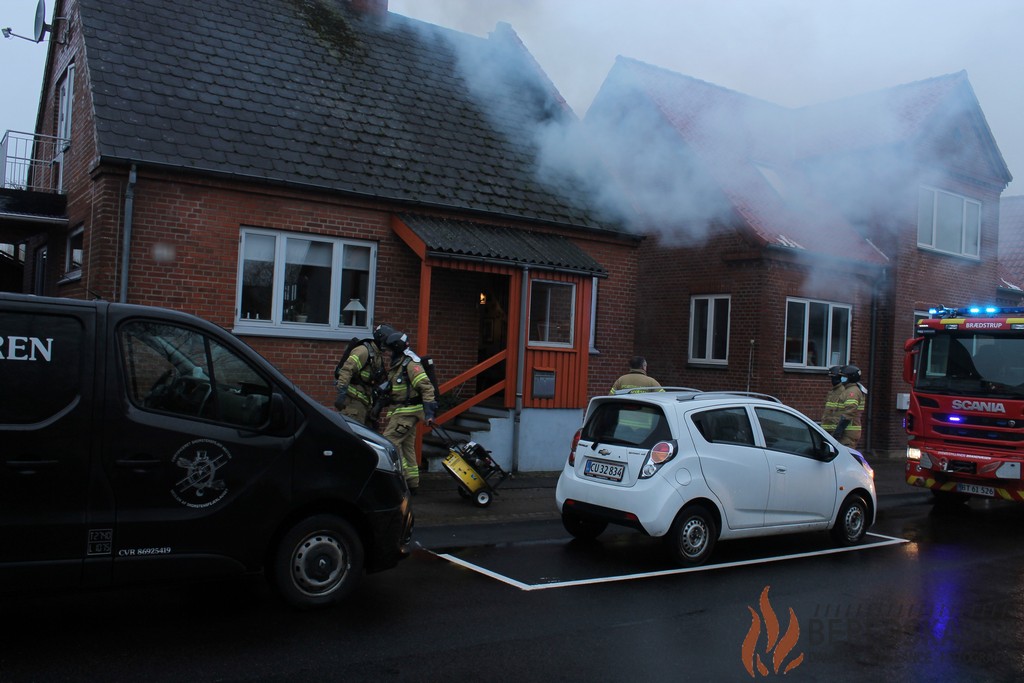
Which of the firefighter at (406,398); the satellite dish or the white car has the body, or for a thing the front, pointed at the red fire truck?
the white car

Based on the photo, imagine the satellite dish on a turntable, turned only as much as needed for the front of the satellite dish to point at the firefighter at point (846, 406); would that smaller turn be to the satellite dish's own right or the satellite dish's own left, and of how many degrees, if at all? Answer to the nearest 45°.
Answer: approximately 135° to the satellite dish's own left

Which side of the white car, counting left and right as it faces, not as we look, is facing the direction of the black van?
back

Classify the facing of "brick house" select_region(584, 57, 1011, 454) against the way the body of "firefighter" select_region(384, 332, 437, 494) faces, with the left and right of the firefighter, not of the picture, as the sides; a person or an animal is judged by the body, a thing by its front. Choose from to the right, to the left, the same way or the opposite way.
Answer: to the left

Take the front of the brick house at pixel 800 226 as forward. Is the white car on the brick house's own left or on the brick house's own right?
on the brick house's own right

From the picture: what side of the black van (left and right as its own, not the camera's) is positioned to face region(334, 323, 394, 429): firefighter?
left

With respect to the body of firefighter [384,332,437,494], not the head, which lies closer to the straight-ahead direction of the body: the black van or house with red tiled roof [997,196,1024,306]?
the black van

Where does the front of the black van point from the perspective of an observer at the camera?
facing to the right of the viewer

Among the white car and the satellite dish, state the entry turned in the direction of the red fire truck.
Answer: the white car

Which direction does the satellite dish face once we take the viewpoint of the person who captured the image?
facing to the left of the viewer

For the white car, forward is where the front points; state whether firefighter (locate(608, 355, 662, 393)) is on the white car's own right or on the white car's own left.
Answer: on the white car's own left

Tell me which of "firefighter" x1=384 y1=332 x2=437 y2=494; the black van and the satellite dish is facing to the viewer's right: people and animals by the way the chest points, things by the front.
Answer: the black van

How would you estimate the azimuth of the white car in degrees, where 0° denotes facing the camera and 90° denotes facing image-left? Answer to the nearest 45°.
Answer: approximately 225°

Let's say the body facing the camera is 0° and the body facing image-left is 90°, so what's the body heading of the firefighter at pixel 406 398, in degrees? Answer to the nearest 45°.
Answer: approximately 45°
